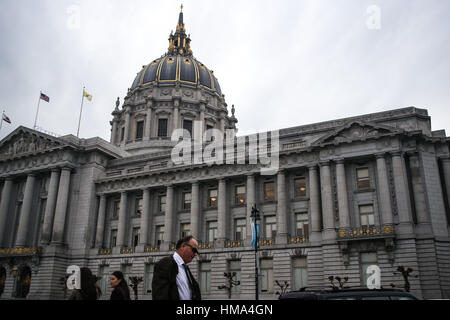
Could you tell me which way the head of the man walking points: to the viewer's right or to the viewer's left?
to the viewer's right

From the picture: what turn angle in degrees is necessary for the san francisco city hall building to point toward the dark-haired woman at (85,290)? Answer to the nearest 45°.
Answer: approximately 45° to its left

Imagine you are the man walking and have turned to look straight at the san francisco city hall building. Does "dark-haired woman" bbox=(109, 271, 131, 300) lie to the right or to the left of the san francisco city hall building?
left

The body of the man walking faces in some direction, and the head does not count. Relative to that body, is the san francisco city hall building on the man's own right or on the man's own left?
on the man's own left

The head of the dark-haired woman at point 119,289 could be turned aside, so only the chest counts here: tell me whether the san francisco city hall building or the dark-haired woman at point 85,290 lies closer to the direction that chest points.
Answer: the dark-haired woman

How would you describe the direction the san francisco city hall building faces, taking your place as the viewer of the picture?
facing the viewer and to the left of the viewer

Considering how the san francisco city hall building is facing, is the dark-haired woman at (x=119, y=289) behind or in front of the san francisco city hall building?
in front
